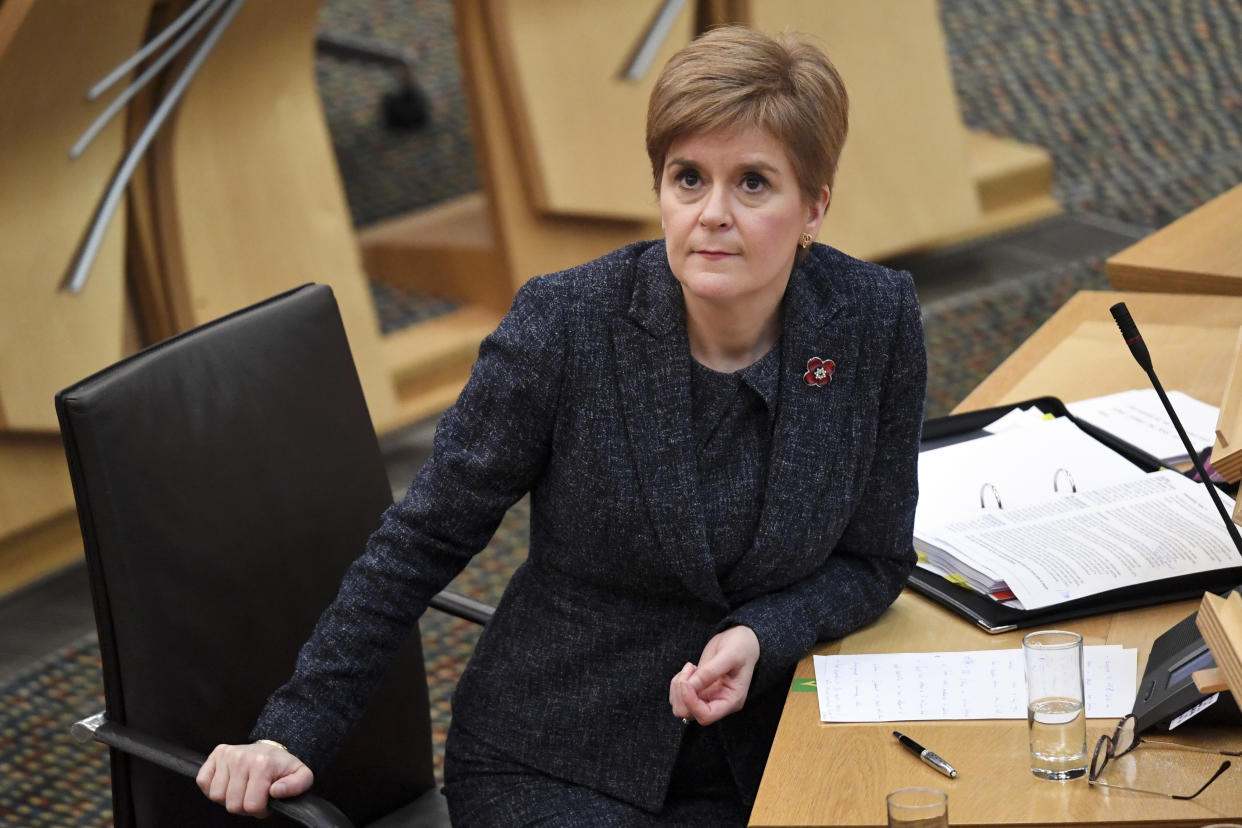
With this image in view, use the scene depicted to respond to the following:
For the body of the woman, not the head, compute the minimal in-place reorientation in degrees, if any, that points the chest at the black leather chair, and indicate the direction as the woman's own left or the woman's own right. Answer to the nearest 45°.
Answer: approximately 90° to the woman's own right

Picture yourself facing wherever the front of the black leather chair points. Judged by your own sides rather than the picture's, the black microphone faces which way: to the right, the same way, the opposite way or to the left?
the opposite way

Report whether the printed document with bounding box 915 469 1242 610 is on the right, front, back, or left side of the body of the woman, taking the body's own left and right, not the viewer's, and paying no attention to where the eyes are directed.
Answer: left

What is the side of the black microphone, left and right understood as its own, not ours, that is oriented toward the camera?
left

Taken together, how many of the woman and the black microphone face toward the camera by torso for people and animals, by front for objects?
1

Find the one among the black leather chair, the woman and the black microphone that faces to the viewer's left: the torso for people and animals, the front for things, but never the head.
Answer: the black microphone

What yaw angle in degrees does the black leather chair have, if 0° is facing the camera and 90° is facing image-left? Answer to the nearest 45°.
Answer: approximately 315°

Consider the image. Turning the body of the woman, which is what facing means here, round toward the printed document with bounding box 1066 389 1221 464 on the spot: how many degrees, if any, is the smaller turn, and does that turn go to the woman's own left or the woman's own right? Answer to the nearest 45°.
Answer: approximately 135° to the woman's own left
